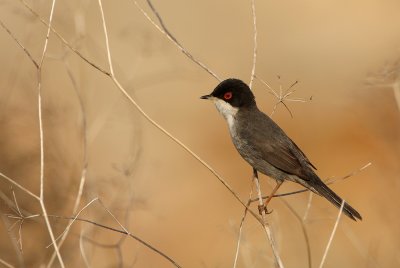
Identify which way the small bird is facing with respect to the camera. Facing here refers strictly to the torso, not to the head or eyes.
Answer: to the viewer's left
